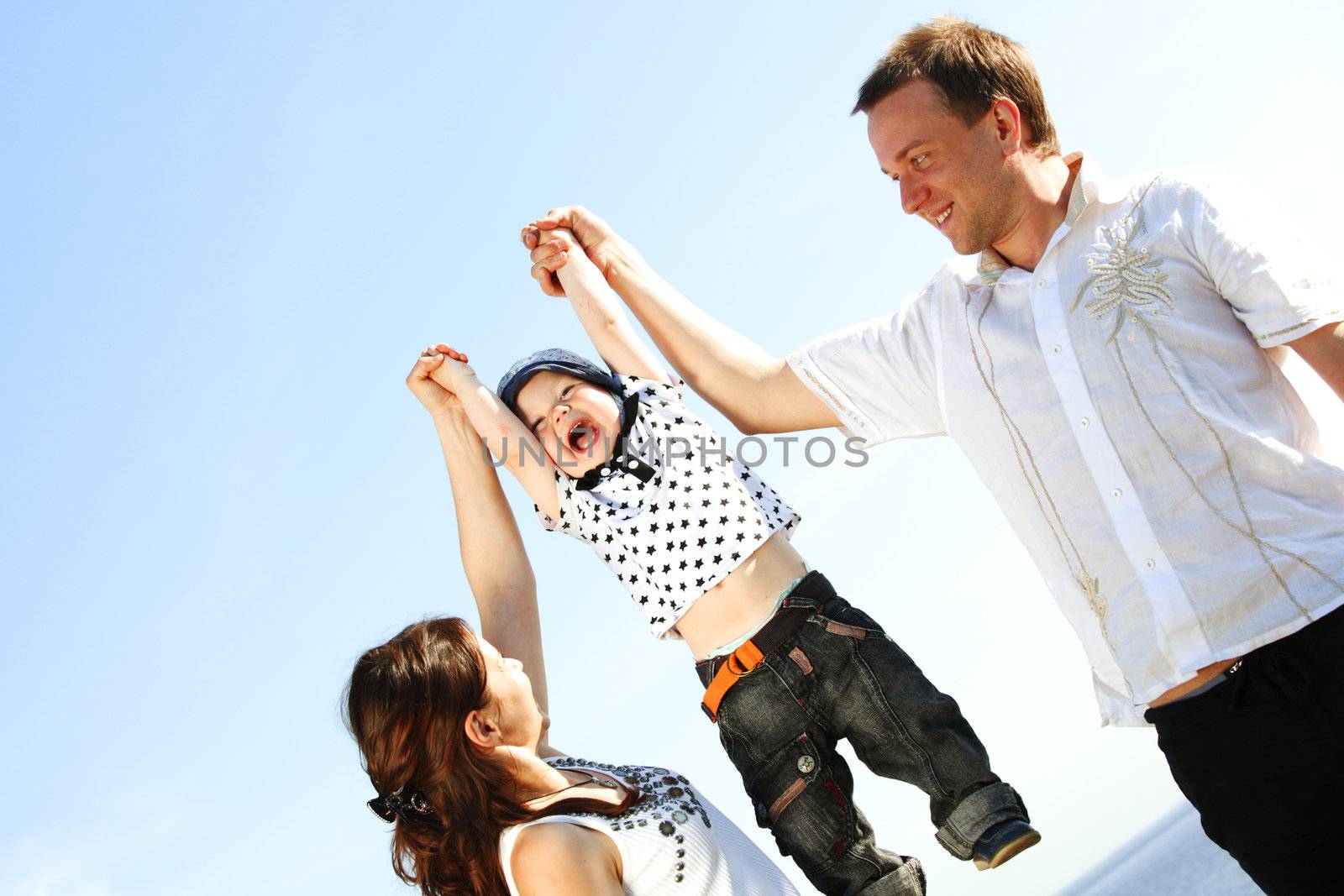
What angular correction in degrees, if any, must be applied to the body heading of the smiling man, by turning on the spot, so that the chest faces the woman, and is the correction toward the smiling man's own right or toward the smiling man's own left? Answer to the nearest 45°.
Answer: approximately 45° to the smiling man's own right

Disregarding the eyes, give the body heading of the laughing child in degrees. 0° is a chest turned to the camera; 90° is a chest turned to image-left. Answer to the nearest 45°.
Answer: approximately 0°

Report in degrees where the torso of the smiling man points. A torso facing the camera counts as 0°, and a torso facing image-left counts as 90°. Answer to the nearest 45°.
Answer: approximately 45°
